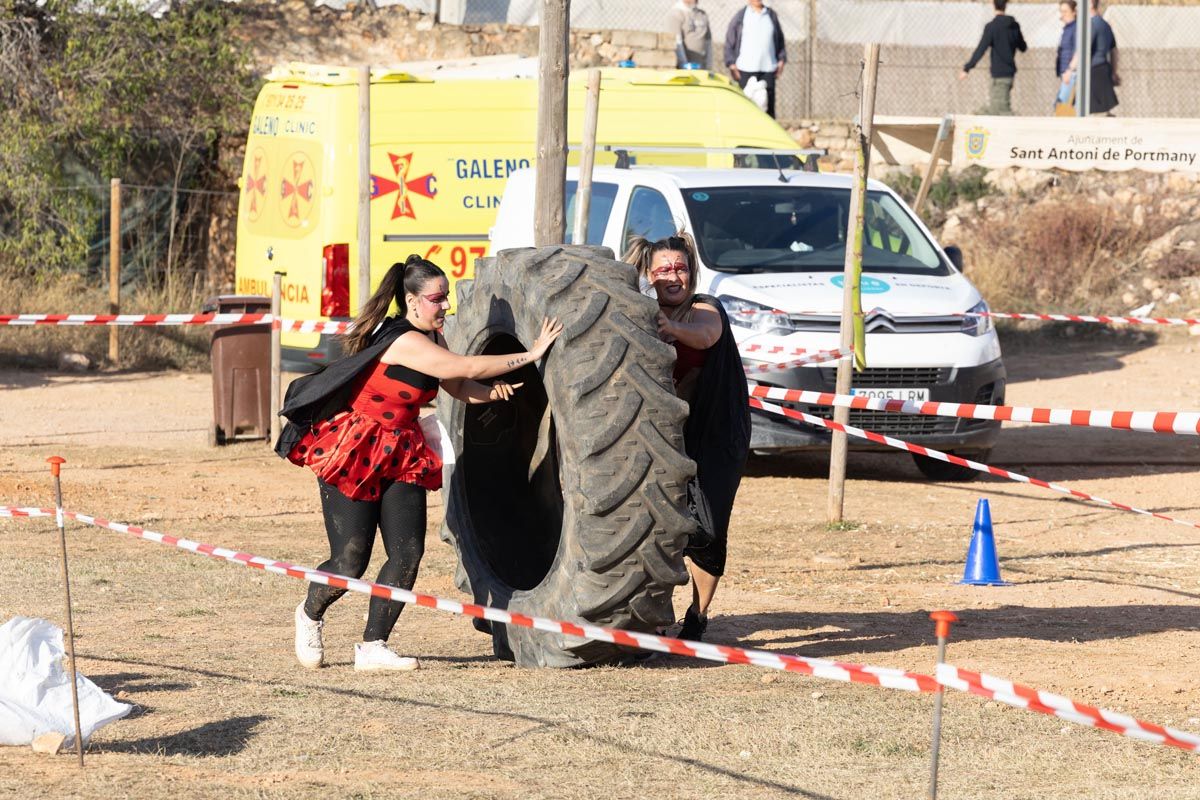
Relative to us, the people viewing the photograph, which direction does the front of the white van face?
facing the viewer and to the right of the viewer

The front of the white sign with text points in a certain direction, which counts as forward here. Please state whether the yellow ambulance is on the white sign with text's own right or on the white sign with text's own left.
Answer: on the white sign with text's own right

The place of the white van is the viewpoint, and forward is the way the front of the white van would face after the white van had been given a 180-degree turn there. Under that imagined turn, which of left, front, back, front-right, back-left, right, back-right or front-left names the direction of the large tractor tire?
back-left

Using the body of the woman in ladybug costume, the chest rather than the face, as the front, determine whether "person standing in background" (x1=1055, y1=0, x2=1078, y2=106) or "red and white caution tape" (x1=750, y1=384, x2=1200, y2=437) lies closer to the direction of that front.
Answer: the red and white caution tape

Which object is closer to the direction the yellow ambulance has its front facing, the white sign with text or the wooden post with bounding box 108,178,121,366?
the white sign with text

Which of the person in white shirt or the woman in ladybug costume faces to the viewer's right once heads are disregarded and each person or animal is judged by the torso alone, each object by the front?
the woman in ladybug costume

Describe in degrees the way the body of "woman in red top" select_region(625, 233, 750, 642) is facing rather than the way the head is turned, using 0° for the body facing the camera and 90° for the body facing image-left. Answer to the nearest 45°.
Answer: approximately 45°

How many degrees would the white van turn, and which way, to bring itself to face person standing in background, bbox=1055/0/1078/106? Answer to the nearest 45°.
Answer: approximately 135° to its left

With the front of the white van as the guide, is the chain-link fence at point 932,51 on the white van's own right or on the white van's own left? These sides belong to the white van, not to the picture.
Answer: on the white van's own left

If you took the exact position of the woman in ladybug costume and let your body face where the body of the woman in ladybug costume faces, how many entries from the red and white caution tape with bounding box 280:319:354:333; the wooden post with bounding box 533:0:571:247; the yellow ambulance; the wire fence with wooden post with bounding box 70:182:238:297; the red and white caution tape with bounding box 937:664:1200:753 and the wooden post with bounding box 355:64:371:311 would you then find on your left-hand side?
5

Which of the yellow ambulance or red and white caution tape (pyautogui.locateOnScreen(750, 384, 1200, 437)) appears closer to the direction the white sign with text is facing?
the red and white caution tape

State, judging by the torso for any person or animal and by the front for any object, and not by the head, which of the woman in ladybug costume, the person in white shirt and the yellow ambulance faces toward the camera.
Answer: the person in white shirt

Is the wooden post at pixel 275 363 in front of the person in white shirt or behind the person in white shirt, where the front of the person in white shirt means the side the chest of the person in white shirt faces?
in front
